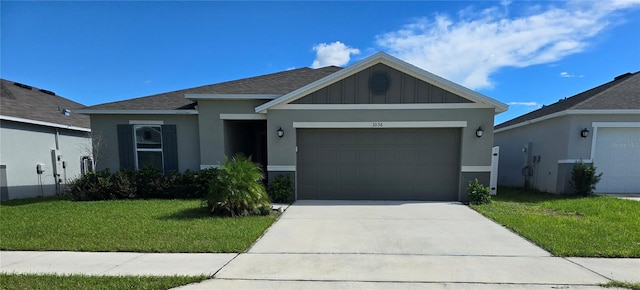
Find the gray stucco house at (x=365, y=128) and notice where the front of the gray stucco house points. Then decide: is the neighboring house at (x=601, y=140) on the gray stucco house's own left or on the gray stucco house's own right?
on the gray stucco house's own left

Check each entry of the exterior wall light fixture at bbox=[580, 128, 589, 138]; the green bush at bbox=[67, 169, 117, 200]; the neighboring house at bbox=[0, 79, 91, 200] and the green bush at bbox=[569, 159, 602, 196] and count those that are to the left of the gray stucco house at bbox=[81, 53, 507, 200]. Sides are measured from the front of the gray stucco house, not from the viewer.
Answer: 2

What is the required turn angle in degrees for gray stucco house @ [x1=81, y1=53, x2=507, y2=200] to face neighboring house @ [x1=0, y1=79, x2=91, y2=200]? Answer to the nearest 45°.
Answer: approximately 90° to its right

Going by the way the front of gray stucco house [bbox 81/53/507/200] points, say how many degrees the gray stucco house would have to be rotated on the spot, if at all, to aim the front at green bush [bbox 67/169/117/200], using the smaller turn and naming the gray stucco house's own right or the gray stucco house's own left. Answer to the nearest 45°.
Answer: approximately 90° to the gray stucco house's own right

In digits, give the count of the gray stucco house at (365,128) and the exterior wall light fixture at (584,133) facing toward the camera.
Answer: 2

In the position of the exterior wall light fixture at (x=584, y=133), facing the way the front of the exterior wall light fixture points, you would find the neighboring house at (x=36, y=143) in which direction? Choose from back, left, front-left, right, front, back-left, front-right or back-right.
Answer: front-right

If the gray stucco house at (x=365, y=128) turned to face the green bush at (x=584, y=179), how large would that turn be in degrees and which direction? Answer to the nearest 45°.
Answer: approximately 90° to its left

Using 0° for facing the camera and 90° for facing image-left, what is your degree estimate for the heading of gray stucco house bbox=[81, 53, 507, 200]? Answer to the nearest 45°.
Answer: approximately 0°
